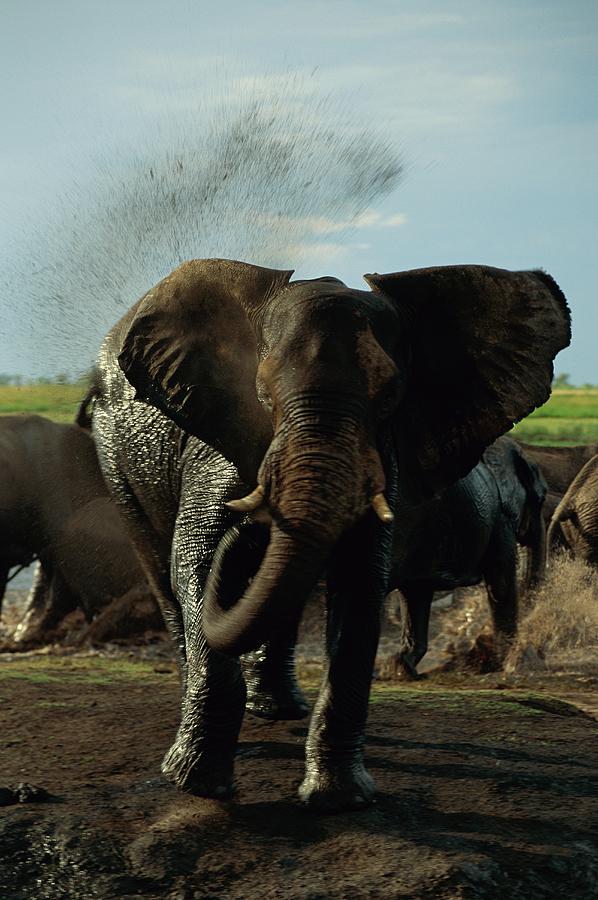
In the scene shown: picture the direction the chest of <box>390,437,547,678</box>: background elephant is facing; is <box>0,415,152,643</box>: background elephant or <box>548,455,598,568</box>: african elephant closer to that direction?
the african elephant

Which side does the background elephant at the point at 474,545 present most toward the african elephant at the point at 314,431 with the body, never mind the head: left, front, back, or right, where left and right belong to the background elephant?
right

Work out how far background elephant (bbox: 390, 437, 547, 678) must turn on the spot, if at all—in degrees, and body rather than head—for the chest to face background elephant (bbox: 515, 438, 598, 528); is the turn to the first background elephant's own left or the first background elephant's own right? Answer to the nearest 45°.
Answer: approximately 90° to the first background elephant's own left

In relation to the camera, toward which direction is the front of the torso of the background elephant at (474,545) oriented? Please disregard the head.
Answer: to the viewer's right

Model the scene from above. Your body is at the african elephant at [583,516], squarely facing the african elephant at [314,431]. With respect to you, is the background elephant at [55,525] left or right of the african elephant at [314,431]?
right

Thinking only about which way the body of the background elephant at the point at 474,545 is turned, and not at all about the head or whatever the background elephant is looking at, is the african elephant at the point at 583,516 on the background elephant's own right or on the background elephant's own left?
on the background elephant's own left
